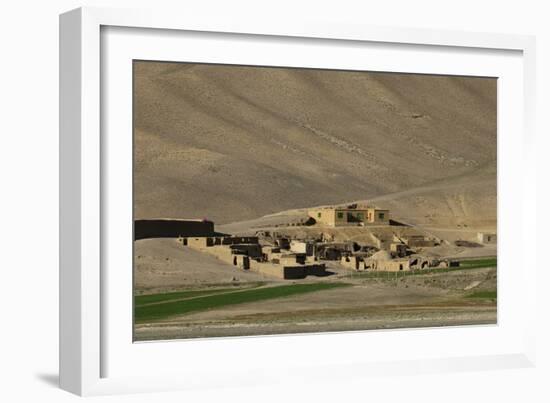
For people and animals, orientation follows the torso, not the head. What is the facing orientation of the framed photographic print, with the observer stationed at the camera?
facing the viewer and to the right of the viewer
